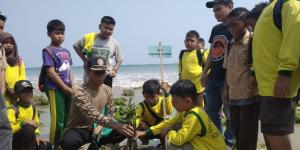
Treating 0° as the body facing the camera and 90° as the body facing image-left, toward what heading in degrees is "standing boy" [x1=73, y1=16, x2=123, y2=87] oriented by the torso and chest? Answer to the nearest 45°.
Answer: approximately 0°

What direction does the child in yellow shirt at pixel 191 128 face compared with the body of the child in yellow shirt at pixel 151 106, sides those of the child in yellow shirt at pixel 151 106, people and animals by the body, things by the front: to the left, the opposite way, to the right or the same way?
to the right

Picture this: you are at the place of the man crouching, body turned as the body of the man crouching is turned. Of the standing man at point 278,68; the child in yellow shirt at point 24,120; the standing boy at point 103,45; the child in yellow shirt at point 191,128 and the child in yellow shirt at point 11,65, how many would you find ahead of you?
2

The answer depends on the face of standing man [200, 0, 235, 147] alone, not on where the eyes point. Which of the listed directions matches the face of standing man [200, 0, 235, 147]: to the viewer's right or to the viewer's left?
to the viewer's left

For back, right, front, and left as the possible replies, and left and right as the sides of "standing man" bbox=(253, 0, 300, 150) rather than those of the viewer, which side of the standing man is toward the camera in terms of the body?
left

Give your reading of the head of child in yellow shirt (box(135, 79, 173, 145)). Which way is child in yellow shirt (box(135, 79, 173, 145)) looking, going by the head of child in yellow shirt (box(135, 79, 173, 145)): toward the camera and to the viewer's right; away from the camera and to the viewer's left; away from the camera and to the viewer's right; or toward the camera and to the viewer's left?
toward the camera and to the viewer's left

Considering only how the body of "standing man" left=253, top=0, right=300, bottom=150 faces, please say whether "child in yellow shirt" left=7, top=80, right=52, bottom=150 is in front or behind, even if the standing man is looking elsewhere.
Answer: in front

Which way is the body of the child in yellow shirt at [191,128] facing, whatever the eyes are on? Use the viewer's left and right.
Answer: facing to the left of the viewer

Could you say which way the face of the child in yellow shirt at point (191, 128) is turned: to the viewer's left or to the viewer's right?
to the viewer's left

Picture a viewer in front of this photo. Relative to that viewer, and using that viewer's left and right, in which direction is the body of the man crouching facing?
facing the viewer and to the right of the viewer

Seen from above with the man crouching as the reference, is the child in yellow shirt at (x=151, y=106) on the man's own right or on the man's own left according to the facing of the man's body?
on the man's own left
